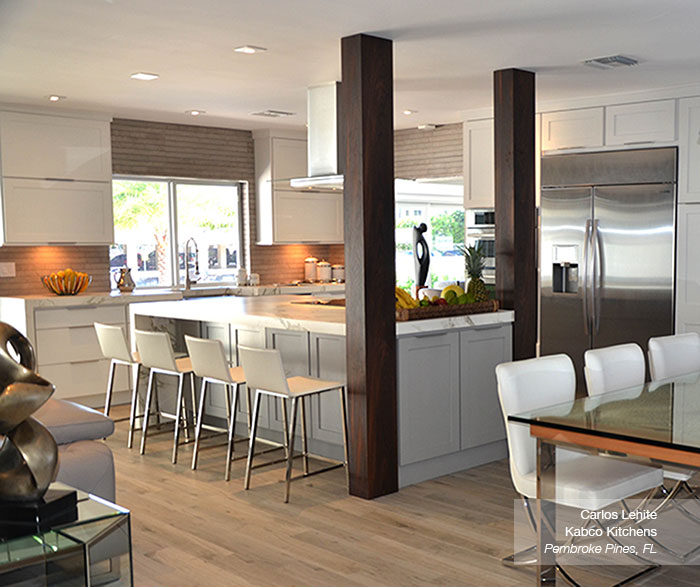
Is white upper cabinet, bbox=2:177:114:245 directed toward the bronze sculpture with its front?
yes

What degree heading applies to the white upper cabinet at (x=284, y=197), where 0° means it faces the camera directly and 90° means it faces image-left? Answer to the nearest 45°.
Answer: approximately 0°

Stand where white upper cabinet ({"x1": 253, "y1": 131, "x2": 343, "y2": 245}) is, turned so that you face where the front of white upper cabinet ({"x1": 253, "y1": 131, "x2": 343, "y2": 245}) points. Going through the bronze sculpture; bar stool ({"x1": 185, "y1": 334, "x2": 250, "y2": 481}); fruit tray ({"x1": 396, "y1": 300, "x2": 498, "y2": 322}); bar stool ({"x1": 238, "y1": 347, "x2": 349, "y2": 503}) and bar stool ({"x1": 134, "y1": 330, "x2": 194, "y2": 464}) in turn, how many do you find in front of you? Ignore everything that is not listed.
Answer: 5

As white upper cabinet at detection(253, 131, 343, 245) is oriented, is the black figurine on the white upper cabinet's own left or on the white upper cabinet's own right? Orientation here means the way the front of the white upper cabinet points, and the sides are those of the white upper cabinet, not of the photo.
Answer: on the white upper cabinet's own left

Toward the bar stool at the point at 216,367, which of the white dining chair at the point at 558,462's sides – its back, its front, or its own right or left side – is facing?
back

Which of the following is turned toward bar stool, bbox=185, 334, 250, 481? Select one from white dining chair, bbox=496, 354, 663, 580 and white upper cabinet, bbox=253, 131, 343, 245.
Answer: the white upper cabinet

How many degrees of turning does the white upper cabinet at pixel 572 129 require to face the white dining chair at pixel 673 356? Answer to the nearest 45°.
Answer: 0° — it already faces it

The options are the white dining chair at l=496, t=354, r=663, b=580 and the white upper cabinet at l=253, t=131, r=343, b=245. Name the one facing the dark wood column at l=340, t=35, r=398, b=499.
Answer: the white upper cabinet

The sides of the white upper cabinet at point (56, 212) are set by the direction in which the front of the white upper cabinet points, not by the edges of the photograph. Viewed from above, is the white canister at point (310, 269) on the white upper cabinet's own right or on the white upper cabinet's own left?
on the white upper cabinet's own left

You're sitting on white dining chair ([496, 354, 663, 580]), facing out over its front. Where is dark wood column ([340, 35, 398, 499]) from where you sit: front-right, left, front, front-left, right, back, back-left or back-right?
back

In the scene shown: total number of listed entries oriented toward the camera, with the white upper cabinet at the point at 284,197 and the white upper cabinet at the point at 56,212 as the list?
2

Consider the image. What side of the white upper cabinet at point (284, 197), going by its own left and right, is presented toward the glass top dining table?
front
